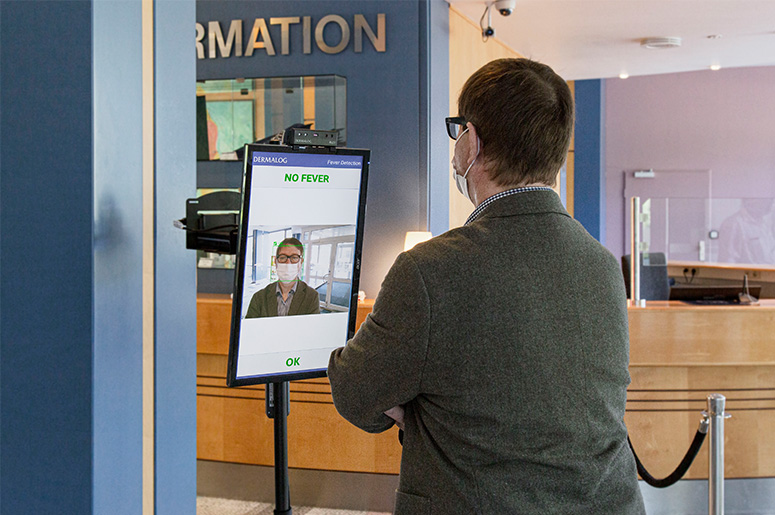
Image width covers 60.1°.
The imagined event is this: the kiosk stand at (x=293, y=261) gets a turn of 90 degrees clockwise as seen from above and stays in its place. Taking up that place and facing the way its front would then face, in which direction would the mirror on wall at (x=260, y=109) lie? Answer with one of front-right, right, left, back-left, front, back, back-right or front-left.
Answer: back-right

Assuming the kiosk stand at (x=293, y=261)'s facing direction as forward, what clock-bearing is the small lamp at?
The small lamp is roughly at 8 o'clock from the kiosk stand.

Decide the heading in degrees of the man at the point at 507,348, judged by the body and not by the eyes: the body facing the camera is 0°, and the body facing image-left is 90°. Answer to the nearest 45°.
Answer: approximately 135°

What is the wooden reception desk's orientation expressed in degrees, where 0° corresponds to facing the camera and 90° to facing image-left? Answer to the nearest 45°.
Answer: approximately 0°

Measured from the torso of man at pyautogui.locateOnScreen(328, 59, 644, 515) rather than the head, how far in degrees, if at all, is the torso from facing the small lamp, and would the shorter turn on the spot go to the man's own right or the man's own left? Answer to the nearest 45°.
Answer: approximately 45° to the man's own right

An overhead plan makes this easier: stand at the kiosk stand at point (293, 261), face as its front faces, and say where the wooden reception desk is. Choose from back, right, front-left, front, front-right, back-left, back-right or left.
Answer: left

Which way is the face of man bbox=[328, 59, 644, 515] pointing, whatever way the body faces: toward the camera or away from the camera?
away from the camera

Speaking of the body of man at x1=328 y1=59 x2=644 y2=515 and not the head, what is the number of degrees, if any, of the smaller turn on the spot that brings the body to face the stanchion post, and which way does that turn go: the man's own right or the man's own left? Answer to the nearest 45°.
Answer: approximately 90° to the man's own right

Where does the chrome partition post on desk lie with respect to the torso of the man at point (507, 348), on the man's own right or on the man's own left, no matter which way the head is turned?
on the man's own right

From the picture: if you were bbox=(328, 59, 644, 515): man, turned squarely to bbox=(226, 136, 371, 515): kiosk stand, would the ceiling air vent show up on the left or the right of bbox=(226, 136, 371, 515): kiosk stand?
right

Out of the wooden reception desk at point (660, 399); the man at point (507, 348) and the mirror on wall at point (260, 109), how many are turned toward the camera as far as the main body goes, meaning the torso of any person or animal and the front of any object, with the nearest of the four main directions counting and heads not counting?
2

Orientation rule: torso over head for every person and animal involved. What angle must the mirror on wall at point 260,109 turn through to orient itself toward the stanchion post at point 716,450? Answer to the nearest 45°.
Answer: approximately 45° to its left

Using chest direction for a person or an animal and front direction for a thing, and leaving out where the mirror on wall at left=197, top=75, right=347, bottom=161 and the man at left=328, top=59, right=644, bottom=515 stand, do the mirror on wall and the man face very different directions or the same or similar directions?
very different directions
